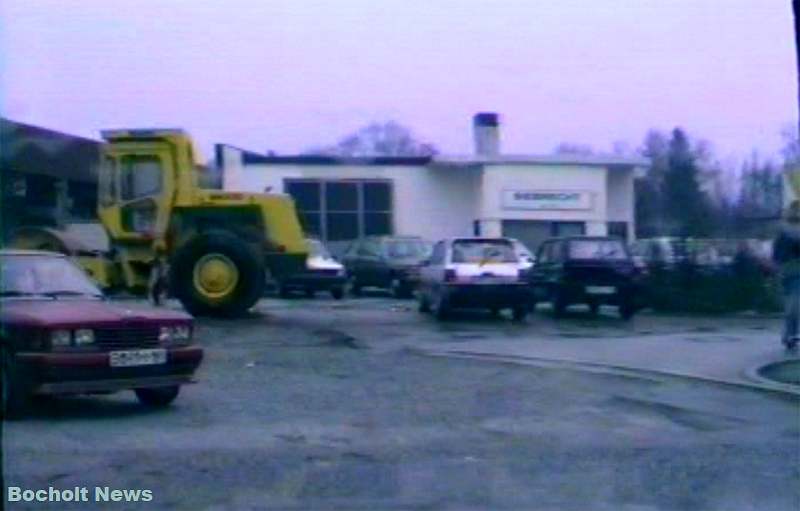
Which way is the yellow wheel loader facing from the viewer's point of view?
to the viewer's left

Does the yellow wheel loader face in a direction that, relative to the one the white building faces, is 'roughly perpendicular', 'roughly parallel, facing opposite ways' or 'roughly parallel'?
roughly perpendicular

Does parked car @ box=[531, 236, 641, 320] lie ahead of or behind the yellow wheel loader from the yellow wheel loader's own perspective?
behind

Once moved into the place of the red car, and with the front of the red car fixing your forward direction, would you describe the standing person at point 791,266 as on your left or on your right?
on your left

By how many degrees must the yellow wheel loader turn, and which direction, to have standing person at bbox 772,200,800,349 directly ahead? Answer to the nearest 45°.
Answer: approximately 135° to its left

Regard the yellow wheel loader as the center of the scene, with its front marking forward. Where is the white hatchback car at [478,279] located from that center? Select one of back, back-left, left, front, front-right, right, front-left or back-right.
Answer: back

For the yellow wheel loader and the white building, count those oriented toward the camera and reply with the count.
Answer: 1

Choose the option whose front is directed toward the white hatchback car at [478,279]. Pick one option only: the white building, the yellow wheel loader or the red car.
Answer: the white building

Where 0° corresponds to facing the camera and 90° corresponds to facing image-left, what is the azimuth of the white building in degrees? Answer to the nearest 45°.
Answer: approximately 0°

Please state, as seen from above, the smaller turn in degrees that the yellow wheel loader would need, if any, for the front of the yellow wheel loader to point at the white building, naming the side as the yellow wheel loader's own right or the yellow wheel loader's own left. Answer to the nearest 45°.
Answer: approximately 135° to the yellow wheel loader's own right

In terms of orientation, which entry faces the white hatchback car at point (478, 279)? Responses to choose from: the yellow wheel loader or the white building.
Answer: the white building
